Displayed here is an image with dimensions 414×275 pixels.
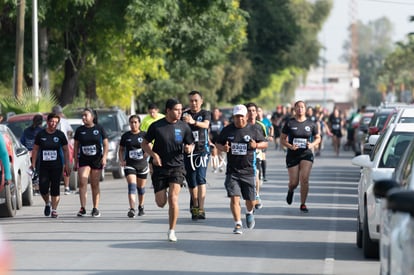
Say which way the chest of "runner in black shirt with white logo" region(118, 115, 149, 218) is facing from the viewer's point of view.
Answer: toward the camera

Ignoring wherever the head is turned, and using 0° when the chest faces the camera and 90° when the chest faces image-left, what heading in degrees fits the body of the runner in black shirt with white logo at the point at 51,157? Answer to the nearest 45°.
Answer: approximately 0°

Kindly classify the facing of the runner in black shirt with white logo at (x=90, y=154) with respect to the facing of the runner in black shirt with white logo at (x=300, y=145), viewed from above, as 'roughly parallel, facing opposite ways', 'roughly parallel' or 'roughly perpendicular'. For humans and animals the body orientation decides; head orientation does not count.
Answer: roughly parallel

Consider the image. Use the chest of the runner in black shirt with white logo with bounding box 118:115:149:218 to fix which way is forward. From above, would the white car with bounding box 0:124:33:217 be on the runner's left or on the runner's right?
on the runner's right

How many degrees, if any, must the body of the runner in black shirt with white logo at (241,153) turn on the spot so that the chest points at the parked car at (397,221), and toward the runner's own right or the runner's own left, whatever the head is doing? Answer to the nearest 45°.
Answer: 0° — they already face it

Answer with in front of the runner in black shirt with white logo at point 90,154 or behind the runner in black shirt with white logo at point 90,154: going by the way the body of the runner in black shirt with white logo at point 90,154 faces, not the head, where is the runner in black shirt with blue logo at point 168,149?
in front

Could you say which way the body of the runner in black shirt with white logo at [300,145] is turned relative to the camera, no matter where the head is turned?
toward the camera

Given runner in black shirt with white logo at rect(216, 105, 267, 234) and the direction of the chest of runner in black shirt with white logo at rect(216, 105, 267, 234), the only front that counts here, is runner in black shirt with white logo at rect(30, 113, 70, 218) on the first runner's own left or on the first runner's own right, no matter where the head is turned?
on the first runner's own right

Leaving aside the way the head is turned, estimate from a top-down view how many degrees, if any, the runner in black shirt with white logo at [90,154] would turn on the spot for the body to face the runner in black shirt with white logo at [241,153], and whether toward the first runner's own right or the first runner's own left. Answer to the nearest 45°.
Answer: approximately 45° to the first runner's own left

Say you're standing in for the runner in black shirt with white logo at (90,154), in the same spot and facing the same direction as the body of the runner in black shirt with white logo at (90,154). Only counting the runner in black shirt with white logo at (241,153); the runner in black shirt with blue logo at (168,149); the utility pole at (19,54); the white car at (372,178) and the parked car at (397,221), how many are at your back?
1

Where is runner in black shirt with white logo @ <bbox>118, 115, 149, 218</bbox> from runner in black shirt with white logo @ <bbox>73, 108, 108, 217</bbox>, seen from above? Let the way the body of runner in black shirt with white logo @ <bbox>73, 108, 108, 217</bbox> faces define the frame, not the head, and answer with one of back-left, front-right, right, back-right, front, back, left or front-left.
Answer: left

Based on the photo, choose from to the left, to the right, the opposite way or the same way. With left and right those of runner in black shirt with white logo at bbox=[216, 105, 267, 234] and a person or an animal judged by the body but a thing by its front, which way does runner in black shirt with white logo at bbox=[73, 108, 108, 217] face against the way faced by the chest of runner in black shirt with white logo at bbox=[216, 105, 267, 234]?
the same way

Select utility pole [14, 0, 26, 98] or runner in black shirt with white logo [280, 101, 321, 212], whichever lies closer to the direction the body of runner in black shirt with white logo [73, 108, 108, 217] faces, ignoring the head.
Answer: the runner in black shirt with white logo

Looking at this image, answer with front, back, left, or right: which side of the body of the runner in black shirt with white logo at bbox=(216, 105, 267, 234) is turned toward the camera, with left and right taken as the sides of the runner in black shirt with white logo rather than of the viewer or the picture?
front

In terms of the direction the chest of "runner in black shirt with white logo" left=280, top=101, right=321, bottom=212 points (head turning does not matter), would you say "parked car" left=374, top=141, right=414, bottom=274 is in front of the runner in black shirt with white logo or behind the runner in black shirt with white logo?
in front

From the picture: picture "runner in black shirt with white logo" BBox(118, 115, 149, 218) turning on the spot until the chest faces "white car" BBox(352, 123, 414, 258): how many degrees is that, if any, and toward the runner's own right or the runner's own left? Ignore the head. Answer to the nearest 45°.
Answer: approximately 45° to the runner's own left
